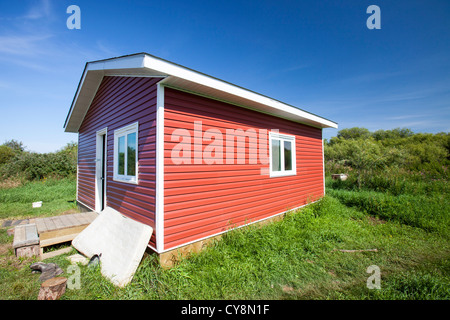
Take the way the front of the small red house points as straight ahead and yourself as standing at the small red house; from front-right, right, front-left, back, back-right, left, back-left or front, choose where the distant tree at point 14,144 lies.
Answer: right

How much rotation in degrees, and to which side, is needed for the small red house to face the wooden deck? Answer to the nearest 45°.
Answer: approximately 45° to its right

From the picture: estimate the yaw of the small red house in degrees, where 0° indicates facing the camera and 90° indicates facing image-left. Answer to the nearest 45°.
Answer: approximately 45°

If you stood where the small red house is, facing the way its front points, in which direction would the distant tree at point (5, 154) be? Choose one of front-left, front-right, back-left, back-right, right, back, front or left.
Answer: right

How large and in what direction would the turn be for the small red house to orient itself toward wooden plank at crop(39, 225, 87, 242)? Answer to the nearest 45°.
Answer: approximately 45° to its right

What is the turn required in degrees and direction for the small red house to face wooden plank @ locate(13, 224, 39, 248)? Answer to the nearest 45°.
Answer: approximately 45° to its right

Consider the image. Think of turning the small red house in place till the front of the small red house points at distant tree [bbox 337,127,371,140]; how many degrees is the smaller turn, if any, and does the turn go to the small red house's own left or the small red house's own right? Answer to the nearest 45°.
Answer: approximately 180°

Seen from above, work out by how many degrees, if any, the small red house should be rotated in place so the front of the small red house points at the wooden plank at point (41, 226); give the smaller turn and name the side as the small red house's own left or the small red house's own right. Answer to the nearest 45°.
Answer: approximately 45° to the small red house's own right

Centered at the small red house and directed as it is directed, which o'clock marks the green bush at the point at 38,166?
The green bush is roughly at 3 o'clock from the small red house.
